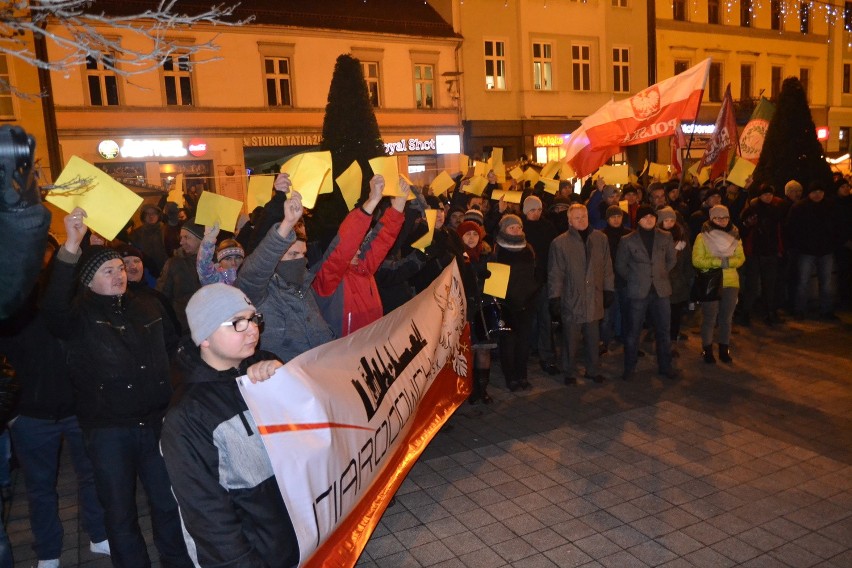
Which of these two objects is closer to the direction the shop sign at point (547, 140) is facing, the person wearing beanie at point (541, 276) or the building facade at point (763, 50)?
the person wearing beanie

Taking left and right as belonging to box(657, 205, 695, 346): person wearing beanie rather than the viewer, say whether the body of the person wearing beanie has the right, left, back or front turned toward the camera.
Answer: front

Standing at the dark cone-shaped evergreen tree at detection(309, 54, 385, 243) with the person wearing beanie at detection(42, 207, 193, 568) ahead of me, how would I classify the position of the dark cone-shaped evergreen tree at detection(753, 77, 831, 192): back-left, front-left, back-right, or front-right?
back-left

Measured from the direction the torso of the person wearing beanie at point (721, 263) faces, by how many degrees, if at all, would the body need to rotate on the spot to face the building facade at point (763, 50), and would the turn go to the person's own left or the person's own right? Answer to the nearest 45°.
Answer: approximately 180°

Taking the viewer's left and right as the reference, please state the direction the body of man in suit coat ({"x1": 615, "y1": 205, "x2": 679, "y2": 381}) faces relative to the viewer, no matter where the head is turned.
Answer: facing the viewer

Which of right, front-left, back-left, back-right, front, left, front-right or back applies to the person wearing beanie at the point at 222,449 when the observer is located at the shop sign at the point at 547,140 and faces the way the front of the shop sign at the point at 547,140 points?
front

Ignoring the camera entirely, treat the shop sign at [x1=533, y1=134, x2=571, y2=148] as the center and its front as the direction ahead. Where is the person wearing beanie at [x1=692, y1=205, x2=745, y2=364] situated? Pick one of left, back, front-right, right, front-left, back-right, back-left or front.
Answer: front

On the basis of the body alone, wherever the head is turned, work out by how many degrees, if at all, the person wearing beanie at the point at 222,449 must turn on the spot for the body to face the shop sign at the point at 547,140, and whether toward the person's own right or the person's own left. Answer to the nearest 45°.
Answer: approximately 90° to the person's own left

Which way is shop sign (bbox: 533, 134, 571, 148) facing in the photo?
toward the camera

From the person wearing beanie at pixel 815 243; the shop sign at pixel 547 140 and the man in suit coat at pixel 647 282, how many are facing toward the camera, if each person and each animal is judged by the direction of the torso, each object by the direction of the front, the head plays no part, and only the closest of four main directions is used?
3

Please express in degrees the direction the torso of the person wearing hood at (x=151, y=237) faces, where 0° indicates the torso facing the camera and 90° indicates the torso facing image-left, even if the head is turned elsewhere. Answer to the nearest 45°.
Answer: approximately 315°

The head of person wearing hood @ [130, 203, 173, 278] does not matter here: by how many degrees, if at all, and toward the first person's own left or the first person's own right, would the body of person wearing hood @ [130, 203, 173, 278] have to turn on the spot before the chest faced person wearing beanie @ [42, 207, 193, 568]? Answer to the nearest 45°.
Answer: approximately 45° to the first person's own right

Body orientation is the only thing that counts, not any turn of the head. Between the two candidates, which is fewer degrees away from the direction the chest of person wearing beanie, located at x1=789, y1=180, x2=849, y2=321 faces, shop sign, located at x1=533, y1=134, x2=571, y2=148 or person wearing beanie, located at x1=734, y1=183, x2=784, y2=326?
the person wearing beanie
